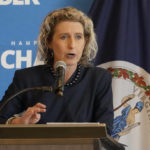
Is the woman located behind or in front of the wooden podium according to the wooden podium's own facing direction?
behind

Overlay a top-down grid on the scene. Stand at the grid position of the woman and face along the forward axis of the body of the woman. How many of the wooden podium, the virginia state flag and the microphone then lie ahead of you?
2

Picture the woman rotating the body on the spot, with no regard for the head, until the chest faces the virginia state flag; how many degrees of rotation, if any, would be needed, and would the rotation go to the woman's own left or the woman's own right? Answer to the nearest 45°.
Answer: approximately 135° to the woman's own left

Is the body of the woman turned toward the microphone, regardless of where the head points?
yes

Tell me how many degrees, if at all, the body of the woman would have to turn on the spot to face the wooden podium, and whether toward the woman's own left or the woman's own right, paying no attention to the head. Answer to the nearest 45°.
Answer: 0° — they already face it

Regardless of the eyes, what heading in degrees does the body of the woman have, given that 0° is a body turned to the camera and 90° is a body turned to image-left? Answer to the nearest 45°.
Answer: approximately 0°

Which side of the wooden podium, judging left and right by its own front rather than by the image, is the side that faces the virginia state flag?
back
